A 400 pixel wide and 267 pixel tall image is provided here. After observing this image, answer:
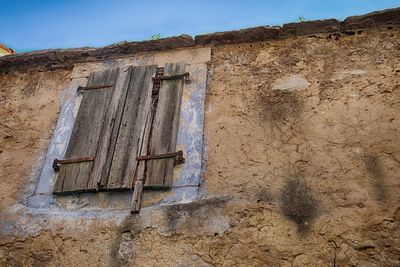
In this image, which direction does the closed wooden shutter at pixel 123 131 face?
toward the camera
